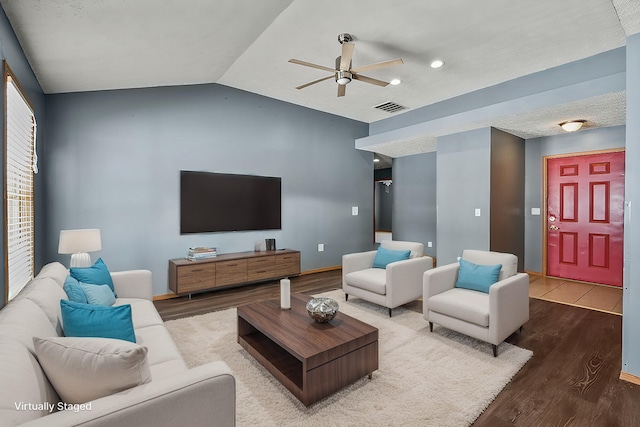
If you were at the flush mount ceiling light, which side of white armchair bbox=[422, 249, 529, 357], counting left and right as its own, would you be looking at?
back

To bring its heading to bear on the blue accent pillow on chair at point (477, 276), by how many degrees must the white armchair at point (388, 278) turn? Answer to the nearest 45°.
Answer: approximately 90° to its left

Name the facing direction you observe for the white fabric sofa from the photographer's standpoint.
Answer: facing to the right of the viewer

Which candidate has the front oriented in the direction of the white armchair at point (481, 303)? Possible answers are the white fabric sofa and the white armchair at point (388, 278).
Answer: the white fabric sofa

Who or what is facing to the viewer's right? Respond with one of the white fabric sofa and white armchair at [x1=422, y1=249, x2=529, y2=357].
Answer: the white fabric sofa

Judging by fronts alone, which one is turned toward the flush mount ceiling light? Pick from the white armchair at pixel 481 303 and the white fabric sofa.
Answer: the white fabric sofa

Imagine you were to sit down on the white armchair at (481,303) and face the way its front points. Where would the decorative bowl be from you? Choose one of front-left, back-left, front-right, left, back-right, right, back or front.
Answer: front

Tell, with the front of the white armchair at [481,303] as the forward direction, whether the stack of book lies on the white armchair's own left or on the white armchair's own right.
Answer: on the white armchair's own right

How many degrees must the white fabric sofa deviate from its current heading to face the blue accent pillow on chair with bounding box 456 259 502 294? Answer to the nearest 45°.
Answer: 0° — it already faces it

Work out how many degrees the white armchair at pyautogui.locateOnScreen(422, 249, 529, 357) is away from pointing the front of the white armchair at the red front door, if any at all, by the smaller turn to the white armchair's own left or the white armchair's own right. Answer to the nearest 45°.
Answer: approximately 180°

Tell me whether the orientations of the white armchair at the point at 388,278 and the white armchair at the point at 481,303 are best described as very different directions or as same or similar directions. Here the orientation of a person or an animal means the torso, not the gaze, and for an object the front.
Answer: same or similar directions

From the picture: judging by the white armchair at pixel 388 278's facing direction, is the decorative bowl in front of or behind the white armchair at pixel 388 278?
in front

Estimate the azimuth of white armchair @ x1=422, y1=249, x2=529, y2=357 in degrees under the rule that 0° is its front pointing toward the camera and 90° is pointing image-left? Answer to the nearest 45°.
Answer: approximately 45°

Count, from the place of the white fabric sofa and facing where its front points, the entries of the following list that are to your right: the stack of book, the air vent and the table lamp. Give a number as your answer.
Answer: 0

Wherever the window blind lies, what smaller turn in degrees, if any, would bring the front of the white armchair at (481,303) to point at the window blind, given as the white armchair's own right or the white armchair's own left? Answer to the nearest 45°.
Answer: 0° — it already faces it

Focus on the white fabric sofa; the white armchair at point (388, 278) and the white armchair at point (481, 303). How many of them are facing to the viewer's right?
1

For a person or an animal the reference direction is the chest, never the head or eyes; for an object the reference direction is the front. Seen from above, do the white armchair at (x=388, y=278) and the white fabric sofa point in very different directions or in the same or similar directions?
very different directions

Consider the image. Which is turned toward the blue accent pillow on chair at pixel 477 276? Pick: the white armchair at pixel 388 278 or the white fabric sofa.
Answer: the white fabric sofa

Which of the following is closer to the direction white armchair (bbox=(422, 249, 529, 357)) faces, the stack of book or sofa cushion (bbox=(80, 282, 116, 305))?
the sofa cushion

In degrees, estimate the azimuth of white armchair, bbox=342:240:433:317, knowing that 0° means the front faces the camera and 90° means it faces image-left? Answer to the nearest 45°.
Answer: approximately 45°
